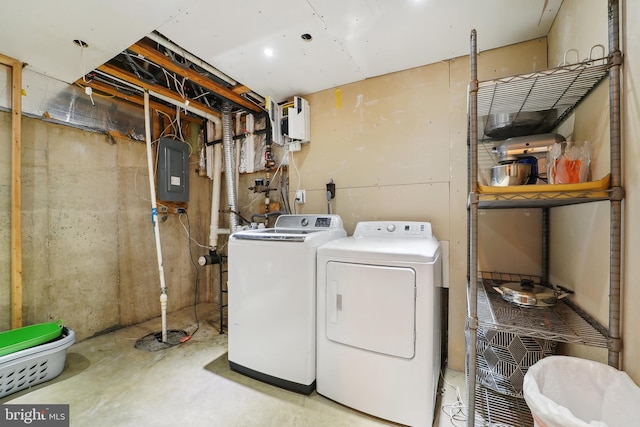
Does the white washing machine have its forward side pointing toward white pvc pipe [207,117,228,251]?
no

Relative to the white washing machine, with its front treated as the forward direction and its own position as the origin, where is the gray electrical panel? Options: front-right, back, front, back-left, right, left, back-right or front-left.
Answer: right

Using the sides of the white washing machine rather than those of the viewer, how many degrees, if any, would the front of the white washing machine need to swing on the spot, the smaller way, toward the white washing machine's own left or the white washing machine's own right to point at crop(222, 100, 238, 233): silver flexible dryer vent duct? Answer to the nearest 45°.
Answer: approximately 90° to the white washing machine's own right

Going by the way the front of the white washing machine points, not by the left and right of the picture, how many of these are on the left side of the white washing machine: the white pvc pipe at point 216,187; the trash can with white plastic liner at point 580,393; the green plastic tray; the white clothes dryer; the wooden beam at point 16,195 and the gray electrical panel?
2

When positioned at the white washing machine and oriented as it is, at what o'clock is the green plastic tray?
The green plastic tray is roughly at 2 o'clock from the white washing machine.

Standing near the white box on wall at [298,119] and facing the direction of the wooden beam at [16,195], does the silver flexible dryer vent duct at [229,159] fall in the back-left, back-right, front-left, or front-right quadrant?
front-right

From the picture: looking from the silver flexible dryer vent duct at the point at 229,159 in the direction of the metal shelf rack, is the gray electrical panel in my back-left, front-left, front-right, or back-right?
back-right

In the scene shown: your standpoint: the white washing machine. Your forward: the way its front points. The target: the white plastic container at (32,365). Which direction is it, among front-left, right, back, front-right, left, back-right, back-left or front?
front-right

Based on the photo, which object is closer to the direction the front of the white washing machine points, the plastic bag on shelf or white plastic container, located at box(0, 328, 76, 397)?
the white plastic container

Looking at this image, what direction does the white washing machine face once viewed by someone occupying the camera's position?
facing the viewer and to the left of the viewer

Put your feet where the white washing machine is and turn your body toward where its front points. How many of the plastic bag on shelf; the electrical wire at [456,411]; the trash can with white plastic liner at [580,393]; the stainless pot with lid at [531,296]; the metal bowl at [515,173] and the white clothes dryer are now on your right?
0

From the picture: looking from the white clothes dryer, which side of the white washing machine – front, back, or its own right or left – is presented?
left

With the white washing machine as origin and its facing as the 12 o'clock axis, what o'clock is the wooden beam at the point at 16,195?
The wooden beam is roughly at 2 o'clock from the white washing machine.

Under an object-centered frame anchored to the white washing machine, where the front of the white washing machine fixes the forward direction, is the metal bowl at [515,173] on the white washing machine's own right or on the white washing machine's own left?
on the white washing machine's own left

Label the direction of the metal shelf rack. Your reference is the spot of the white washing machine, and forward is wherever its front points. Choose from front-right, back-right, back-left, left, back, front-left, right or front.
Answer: left

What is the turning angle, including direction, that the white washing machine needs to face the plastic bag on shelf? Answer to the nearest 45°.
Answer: approximately 90° to its left
